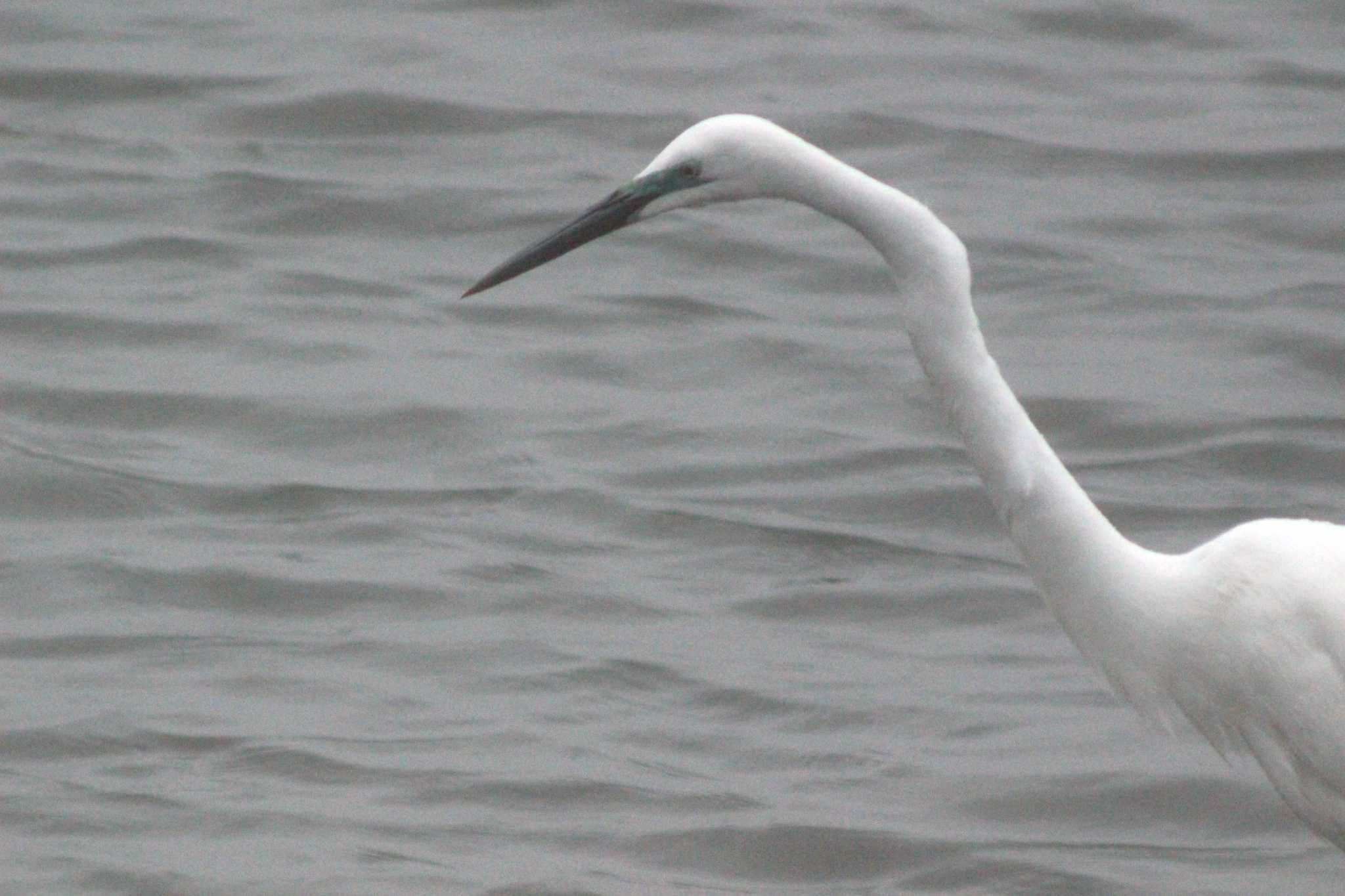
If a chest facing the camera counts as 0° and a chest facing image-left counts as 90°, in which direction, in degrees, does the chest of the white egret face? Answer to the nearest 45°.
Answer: approximately 90°
